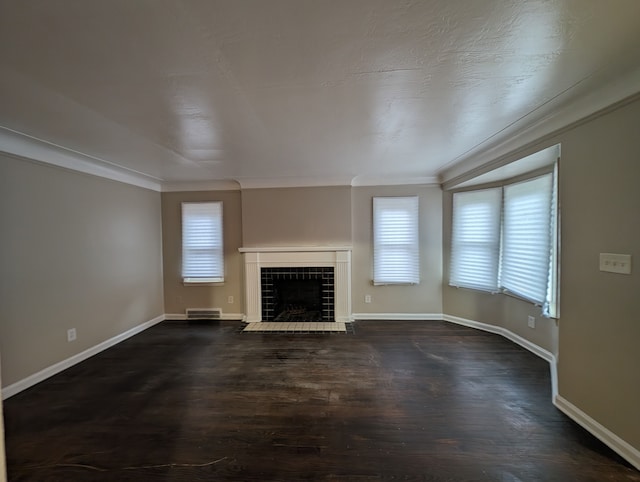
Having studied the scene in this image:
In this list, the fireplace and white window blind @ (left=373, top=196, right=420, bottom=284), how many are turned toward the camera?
2

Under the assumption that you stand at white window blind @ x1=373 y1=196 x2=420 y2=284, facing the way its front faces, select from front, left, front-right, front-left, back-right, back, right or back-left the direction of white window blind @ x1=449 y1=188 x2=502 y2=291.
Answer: left

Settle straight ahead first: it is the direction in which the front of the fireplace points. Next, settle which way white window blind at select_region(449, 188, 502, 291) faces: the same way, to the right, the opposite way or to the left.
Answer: to the right

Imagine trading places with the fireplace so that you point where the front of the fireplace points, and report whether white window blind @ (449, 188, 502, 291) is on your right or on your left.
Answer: on your left
